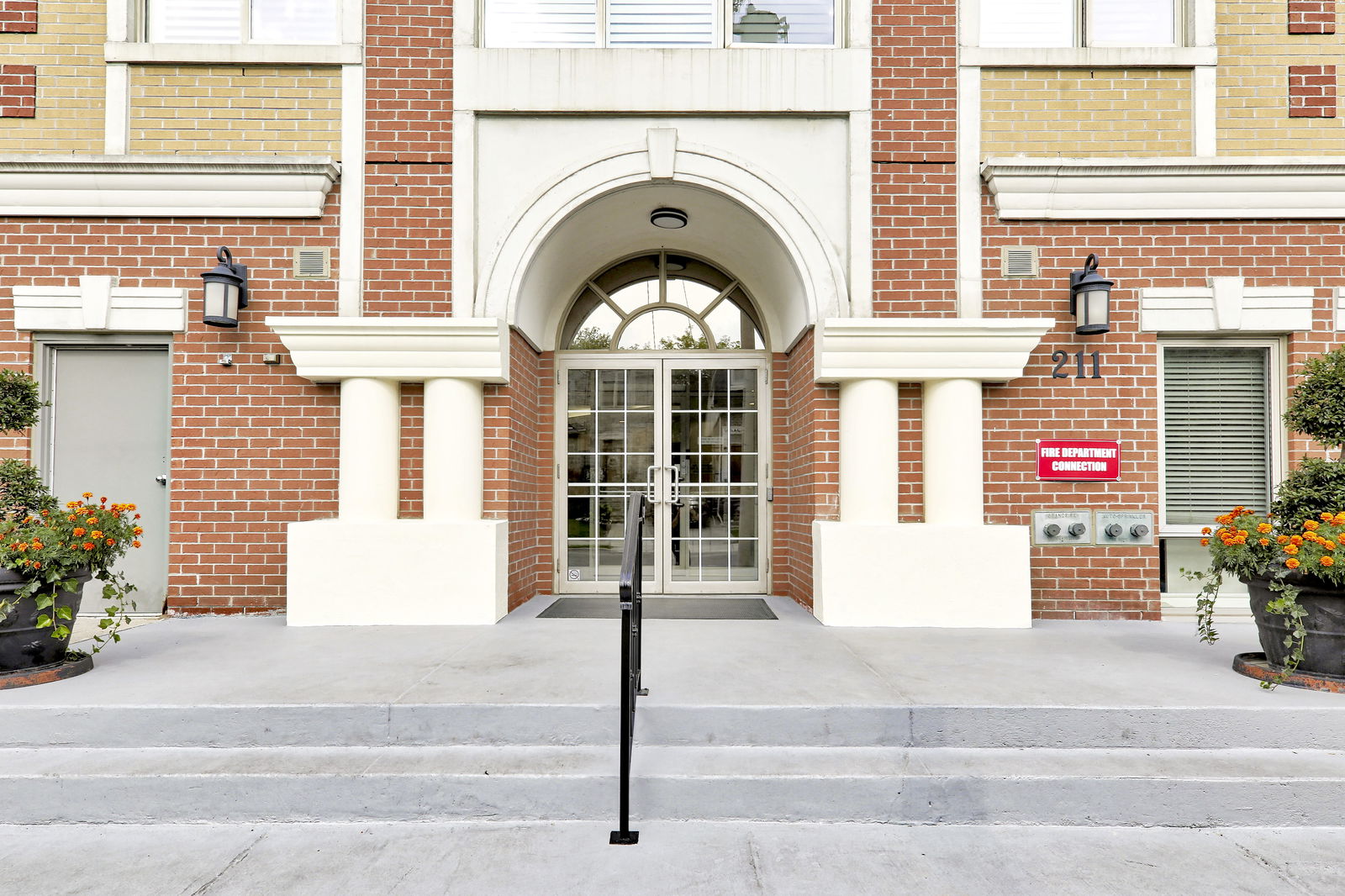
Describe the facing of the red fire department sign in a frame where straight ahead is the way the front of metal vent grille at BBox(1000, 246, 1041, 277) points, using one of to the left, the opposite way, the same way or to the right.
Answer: the same way

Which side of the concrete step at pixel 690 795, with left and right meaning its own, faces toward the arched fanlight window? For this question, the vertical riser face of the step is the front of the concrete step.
back

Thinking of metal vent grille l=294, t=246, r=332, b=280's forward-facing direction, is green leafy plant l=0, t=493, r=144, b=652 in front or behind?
in front

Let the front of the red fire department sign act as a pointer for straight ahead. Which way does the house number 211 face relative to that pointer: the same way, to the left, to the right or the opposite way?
the same way

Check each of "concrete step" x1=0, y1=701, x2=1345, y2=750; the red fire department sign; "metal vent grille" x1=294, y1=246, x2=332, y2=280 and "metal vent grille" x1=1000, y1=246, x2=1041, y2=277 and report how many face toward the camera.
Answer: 4

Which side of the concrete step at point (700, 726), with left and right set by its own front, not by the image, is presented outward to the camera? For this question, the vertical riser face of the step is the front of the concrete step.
front

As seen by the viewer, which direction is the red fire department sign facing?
toward the camera

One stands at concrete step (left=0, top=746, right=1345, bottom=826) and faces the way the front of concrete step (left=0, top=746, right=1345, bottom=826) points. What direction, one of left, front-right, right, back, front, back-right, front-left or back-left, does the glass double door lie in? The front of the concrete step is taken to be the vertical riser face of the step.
back

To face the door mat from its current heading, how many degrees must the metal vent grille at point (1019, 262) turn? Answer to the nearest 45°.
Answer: approximately 90° to its right

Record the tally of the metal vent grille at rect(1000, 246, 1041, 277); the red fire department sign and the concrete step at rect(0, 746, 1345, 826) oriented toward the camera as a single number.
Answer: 3

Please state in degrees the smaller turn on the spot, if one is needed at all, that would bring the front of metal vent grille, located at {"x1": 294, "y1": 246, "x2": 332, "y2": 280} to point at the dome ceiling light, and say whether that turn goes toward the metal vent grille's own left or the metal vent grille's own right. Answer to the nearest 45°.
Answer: approximately 90° to the metal vent grille's own left

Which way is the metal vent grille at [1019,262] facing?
toward the camera

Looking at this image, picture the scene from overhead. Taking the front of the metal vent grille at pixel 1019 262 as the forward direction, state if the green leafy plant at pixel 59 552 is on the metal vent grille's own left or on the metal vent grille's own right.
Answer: on the metal vent grille's own right
